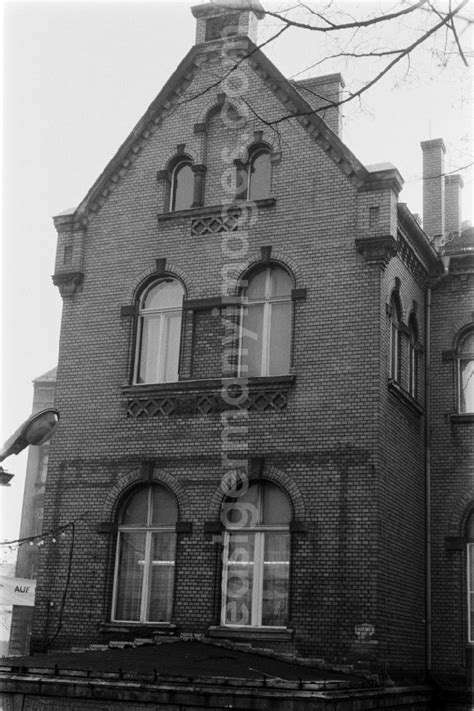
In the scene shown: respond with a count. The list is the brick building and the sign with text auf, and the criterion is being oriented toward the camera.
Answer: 2

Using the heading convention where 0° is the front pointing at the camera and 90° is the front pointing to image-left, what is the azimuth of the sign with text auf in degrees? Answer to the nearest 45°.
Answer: approximately 0°

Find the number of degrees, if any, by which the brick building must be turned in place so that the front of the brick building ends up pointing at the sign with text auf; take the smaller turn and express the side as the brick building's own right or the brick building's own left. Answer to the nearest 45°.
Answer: approximately 45° to the brick building's own right

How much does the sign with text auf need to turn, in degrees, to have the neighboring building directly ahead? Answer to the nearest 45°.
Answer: approximately 180°

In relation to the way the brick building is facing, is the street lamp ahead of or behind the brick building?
ahead

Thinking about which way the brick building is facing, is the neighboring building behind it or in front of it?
behind

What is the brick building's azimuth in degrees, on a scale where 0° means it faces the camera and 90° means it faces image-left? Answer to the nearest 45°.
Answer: approximately 0°

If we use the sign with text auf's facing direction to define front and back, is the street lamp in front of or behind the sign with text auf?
in front
